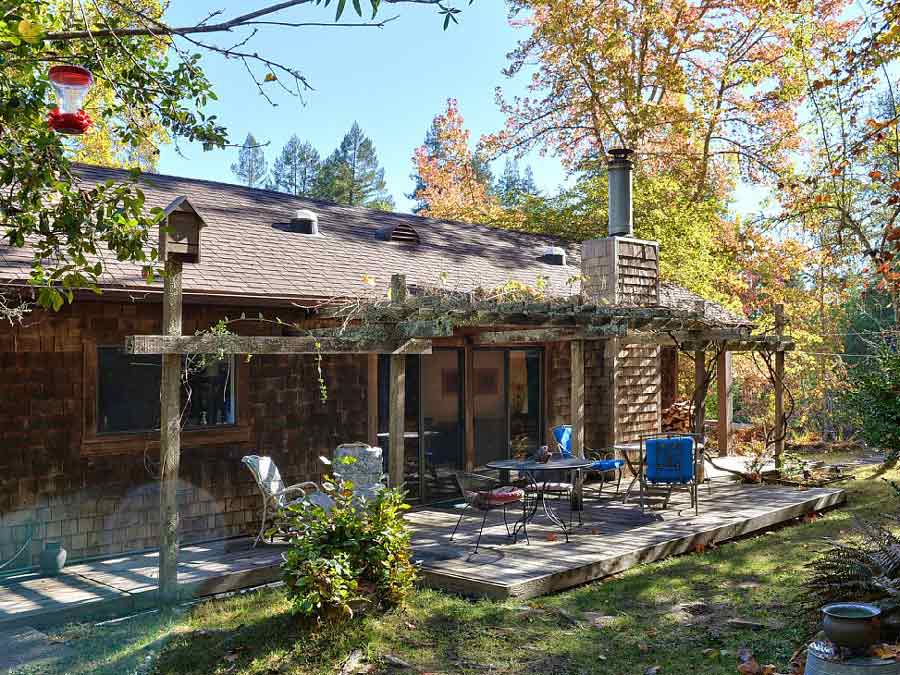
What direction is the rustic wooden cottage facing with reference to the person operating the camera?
facing the viewer and to the right of the viewer

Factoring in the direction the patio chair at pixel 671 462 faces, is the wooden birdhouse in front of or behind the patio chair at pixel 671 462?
behind

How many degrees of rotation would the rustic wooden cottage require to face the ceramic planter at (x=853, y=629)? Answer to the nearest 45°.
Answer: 0° — it already faces it

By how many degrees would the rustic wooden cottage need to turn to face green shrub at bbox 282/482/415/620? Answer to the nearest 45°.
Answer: approximately 45° to its right

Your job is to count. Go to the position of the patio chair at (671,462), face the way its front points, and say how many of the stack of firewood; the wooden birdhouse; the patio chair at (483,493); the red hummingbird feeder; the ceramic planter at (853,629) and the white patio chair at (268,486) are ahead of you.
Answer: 1

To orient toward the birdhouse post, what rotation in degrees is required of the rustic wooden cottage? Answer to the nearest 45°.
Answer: approximately 45° to its right

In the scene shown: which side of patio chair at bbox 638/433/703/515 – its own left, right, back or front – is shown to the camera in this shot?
back

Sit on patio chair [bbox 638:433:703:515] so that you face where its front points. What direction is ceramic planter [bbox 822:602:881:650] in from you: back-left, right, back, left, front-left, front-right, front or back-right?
back

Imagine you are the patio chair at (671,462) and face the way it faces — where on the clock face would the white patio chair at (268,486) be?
The white patio chair is roughly at 8 o'clock from the patio chair.
